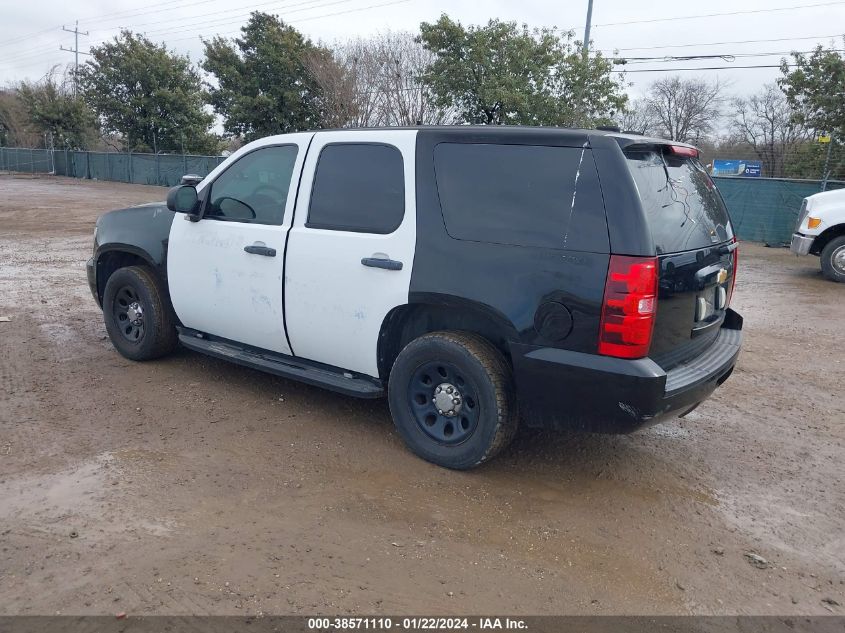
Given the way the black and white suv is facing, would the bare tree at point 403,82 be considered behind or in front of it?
in front

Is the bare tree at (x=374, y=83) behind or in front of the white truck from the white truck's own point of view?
in front

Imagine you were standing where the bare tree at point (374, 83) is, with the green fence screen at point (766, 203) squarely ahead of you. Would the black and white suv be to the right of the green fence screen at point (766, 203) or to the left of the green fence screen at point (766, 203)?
right

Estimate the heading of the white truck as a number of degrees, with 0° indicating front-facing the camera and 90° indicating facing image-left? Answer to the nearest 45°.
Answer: approximately 90°

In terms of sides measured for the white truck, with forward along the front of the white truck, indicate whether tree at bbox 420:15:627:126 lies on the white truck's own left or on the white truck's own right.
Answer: on the white truck's own right

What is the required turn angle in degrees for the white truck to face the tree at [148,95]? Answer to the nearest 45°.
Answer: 0° — it already faces it

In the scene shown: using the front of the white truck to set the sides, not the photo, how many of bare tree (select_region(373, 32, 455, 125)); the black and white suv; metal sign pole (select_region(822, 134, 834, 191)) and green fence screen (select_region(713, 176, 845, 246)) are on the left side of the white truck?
1

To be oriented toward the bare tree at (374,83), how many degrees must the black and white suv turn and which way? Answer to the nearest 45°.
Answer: approximately 45° to its right

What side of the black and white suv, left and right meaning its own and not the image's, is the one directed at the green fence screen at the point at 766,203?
right

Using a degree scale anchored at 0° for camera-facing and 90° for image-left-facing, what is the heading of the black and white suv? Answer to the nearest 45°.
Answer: approximately 135°

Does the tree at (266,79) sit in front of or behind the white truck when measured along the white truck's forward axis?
in front

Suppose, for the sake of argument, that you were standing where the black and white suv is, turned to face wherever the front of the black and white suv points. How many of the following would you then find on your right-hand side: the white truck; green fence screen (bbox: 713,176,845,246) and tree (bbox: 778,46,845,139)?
3

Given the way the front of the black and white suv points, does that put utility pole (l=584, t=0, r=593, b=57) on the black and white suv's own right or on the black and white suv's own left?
on the black and white suv's own right

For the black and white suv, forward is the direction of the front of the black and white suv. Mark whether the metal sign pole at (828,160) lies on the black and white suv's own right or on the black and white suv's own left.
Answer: on the black and white suv's own right
